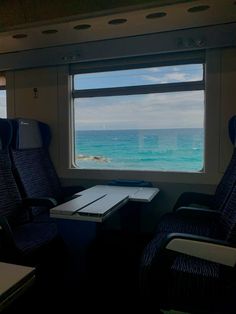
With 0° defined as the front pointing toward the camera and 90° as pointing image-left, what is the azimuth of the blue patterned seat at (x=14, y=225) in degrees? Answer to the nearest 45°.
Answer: approximately 315°

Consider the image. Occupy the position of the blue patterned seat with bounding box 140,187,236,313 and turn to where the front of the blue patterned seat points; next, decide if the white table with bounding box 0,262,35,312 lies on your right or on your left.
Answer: on your left

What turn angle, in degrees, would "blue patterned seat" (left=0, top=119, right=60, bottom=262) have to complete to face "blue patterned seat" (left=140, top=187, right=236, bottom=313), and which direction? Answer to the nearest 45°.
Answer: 0° — it already faces it

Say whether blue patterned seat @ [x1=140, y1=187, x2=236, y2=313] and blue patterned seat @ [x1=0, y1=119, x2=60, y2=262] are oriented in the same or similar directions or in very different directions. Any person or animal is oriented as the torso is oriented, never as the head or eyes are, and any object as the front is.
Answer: very different directions
